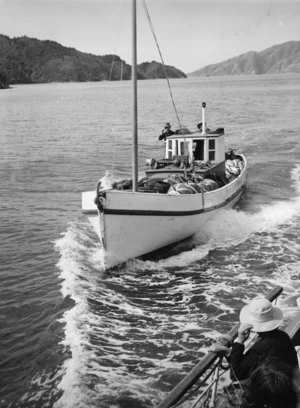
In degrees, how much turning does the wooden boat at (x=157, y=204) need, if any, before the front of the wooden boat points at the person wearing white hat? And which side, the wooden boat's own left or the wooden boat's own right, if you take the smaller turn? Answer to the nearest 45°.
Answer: approximately 45° to the wooden boat's own left

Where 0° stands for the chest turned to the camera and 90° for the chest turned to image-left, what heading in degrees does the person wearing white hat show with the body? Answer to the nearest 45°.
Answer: approximately 135°

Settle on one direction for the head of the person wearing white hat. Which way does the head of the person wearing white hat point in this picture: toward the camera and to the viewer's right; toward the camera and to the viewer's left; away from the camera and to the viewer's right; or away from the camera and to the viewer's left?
away from the camera and to the viewer's left

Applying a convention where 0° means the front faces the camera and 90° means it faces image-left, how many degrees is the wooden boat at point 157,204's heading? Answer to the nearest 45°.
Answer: approximately 45°

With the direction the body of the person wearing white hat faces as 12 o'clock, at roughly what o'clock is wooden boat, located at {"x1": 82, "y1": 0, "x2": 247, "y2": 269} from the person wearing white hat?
The wooden boat is roughly at 1 o'clock from the person wearing white hat.

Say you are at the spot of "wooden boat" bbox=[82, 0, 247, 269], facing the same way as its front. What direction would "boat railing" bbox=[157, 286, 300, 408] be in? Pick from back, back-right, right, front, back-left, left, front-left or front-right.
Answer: front-left

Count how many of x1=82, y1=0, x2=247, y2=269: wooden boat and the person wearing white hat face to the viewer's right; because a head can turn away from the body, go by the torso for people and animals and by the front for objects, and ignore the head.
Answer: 0
